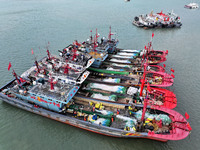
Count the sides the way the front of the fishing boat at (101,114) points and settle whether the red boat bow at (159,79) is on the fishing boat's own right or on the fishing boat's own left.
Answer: on the fishing boat's own left

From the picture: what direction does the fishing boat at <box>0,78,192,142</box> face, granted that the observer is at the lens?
facing the viewer and to the right of the viewer

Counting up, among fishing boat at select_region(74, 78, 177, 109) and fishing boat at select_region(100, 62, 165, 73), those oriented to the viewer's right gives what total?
2

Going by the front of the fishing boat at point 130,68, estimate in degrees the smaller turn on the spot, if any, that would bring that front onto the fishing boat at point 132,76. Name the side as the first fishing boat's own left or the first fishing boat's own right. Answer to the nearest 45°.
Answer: approximately 90° to the first fishing boat's own right

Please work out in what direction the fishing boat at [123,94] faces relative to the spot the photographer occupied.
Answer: facing to the right of the viewer

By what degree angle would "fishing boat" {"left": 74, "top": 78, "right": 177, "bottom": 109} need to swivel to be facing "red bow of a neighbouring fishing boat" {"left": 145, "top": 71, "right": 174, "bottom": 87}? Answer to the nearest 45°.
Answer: approximately 45° to its left

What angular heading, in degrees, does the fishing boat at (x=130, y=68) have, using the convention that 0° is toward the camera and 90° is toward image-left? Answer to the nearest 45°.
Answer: approximately 270°

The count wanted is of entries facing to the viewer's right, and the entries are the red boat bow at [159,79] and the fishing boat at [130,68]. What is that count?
2

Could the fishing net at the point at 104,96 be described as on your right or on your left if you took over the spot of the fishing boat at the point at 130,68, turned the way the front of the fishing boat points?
on your right
